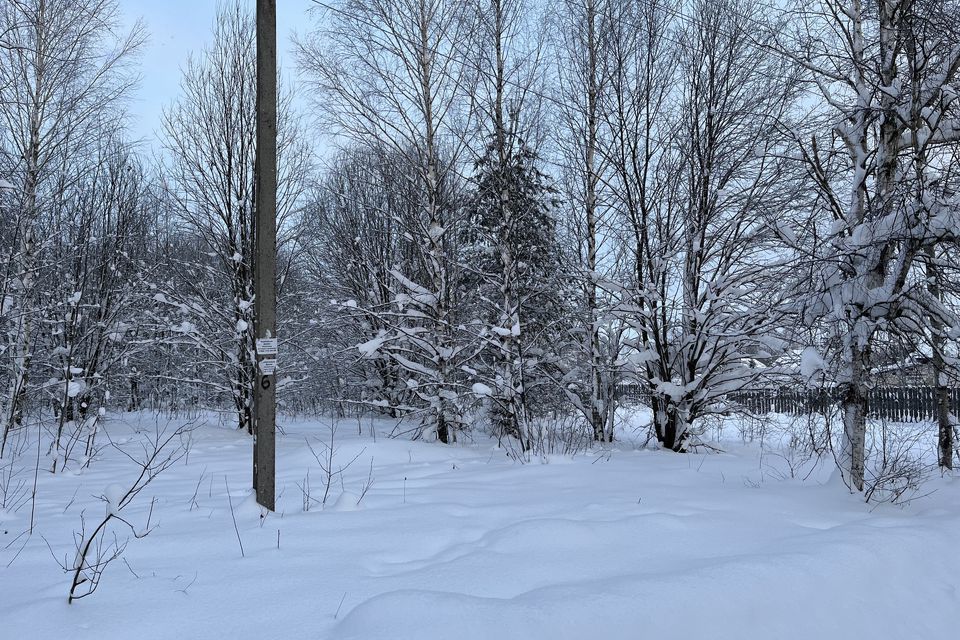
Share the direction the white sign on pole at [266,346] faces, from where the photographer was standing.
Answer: facing the viewer

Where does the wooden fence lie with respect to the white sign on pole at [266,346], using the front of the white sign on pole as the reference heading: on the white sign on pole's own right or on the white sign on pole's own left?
on the white sign on pole's own left

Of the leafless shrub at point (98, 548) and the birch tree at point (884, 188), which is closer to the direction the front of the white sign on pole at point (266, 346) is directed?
the leafless shrub

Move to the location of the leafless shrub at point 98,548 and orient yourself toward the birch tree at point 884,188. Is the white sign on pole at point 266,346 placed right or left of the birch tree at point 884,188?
left

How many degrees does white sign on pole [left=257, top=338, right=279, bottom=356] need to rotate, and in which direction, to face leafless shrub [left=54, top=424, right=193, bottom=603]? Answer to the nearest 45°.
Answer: approximately 45° to its right

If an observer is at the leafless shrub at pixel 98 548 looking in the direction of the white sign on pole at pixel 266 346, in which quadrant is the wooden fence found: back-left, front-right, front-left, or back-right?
front-right

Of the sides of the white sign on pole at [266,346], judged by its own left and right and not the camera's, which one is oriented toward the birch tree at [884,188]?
left
